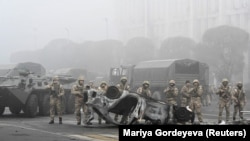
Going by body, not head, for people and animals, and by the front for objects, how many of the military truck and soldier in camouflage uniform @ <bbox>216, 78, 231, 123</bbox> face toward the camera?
1

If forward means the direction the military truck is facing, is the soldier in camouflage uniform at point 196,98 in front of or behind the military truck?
behind

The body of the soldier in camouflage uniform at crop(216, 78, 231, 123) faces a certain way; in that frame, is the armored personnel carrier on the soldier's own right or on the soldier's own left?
on the soldier's own right

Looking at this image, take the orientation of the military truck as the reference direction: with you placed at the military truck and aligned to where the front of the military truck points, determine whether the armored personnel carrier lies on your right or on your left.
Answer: on your left

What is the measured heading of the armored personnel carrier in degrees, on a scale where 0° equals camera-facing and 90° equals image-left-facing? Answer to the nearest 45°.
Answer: approximately 45°
